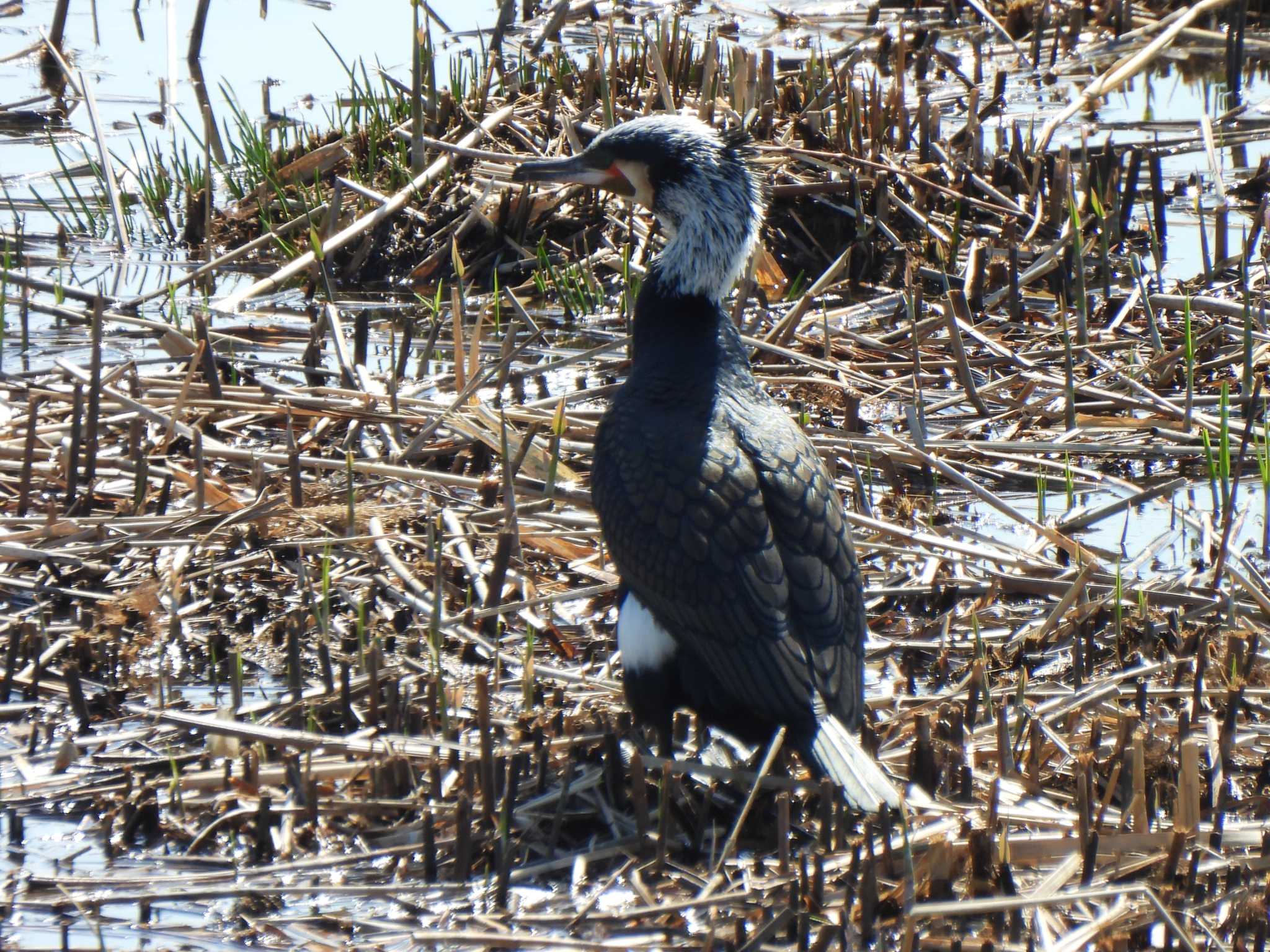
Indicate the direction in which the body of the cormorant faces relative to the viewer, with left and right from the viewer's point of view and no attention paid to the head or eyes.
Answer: facing away from the viewer and to the left of the viewer
